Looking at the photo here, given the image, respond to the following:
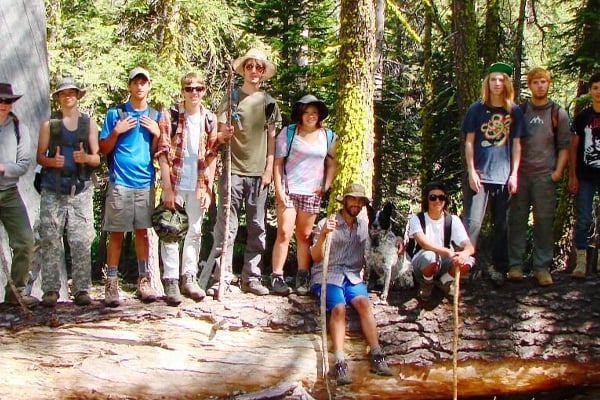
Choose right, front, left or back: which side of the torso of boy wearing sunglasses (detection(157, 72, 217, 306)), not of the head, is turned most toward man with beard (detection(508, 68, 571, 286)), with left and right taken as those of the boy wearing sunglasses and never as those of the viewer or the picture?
left

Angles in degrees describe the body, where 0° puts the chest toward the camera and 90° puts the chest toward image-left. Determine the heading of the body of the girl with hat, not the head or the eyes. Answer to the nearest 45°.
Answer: approximately 0°

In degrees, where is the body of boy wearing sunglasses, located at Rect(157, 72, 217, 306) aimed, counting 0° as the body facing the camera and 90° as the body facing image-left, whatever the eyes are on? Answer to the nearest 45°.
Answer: approximately 0°

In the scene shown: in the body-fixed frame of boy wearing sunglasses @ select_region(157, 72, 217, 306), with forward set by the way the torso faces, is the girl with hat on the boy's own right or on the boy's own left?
on the boy's own left

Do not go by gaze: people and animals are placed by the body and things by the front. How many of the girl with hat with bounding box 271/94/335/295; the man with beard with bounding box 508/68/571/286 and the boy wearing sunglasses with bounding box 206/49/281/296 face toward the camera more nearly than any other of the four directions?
3

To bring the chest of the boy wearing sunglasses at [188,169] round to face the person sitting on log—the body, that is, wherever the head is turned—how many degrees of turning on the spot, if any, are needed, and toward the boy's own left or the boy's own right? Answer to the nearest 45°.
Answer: approximately 90° to the boy's own left

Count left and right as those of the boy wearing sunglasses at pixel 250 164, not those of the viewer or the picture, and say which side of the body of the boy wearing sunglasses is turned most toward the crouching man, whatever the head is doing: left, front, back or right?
left

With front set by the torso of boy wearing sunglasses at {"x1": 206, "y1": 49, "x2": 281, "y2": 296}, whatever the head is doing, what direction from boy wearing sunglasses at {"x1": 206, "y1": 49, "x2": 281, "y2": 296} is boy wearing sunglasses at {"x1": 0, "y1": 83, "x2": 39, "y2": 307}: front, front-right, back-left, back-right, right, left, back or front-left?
right
